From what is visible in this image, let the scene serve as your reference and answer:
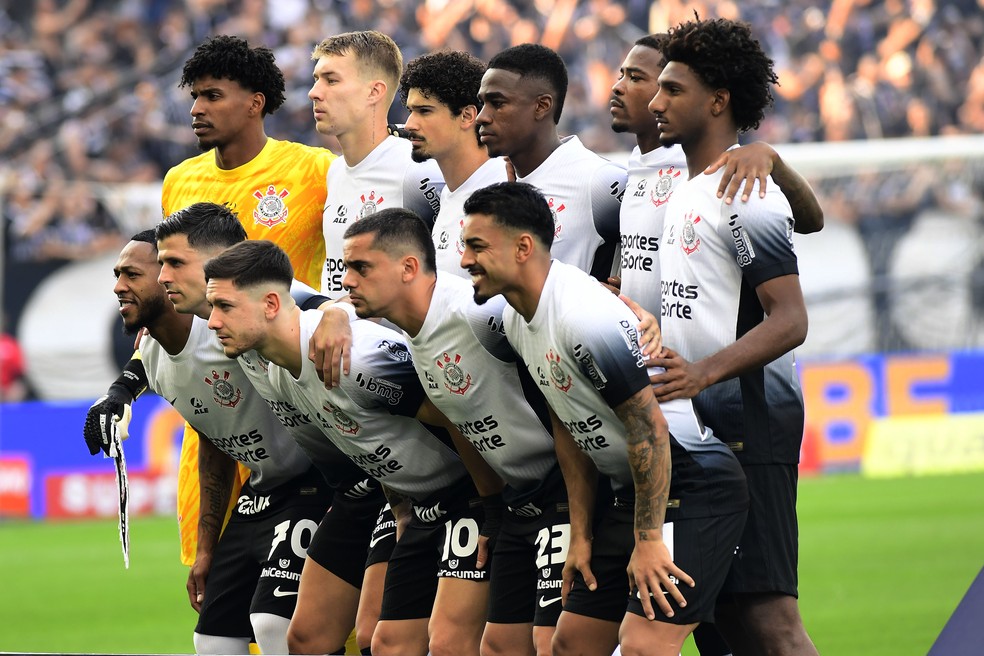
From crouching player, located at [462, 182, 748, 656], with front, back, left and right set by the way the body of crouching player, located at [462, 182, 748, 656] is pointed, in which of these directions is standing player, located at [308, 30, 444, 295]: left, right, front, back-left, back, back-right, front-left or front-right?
right

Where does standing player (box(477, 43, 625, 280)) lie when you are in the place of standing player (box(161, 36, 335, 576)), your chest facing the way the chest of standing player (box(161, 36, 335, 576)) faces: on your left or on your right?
on your left

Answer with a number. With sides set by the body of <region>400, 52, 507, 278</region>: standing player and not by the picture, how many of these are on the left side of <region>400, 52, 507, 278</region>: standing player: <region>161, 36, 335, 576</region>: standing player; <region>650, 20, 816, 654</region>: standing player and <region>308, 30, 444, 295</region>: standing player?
1

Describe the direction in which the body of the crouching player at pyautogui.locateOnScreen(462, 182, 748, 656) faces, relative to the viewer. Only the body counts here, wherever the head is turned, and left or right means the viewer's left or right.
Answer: facing the viewer and to the left of the viewer

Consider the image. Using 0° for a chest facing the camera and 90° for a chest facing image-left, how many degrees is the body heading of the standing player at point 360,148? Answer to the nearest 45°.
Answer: approximately 45°

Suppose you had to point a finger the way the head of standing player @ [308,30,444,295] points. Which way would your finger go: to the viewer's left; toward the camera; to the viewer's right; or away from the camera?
to the viewer's left

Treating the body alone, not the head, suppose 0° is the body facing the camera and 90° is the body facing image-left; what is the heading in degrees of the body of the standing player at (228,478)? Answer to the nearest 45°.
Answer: approximately 45°

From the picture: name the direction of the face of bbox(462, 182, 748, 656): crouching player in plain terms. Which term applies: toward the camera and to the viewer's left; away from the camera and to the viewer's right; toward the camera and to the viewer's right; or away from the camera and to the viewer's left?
toward the camera and to the viewer's left

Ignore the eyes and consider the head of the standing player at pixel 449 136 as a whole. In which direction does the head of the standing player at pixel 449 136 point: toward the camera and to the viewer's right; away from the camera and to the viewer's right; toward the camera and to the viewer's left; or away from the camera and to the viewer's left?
toward the camera and to the viewer's left

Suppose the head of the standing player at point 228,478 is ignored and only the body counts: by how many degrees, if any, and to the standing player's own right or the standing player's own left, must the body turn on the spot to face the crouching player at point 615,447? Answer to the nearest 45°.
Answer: approximately 90° to the standing player's own left

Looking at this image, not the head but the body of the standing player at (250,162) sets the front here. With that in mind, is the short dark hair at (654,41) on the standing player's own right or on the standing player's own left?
on the standing player's own left

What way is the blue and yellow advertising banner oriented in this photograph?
toward the camera

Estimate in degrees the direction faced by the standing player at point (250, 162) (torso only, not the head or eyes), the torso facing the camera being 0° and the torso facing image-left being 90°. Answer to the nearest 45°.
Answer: approximately 45°
